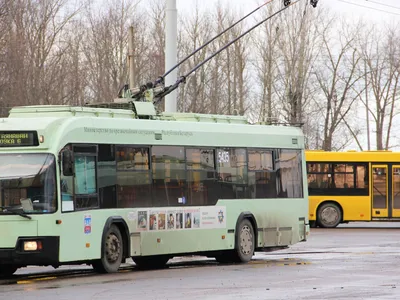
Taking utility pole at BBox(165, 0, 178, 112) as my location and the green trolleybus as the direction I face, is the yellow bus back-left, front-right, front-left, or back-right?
back-left

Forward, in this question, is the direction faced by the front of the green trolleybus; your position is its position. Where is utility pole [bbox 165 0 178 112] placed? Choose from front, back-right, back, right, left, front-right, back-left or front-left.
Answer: back-right

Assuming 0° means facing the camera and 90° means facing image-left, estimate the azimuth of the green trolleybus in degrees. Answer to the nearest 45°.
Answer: approximately 45°

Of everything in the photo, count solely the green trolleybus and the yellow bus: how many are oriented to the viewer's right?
1

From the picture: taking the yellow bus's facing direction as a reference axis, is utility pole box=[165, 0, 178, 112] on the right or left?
on its right

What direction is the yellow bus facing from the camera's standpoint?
to the viewer's right

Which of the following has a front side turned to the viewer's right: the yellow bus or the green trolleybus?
the yellow bus
